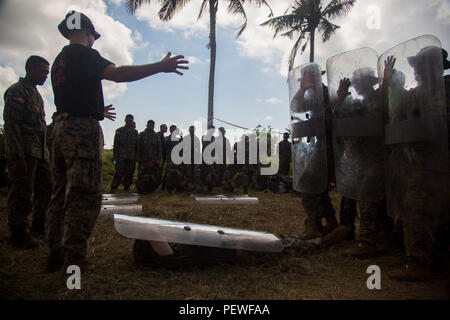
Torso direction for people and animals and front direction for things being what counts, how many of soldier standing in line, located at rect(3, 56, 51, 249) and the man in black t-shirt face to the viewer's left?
0

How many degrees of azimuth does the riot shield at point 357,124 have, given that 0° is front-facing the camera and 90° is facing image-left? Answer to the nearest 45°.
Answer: approximately 45°

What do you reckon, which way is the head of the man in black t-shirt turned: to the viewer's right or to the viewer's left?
to the viewer's right

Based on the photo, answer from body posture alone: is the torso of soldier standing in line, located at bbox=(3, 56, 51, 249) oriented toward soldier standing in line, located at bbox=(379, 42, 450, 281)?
yes

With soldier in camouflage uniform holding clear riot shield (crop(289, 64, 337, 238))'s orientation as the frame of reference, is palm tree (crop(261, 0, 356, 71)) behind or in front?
behind

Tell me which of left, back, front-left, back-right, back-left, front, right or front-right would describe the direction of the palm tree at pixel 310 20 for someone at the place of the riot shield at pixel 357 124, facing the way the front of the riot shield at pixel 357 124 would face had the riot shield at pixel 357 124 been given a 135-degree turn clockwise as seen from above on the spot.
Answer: front

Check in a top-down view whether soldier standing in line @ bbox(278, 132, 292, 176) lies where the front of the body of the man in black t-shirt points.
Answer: yes

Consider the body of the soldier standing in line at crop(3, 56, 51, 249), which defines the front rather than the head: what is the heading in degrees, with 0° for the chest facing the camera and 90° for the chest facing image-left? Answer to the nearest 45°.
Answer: approximately 315°

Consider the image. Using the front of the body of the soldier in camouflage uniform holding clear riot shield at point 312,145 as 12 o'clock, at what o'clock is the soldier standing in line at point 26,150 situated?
The soldier standing in line is roughly at 1 o'clock from the soldier in camouflage uniform holding clear riot shield.

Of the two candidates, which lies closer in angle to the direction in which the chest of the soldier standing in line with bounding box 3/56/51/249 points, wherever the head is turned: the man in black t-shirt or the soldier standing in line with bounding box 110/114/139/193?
the man in black t-shirt

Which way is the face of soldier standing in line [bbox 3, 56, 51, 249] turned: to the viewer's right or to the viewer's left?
to the viewer's right

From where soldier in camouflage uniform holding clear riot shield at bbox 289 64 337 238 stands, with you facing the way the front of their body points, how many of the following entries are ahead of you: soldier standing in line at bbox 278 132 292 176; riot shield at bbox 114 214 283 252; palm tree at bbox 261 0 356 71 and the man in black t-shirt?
2

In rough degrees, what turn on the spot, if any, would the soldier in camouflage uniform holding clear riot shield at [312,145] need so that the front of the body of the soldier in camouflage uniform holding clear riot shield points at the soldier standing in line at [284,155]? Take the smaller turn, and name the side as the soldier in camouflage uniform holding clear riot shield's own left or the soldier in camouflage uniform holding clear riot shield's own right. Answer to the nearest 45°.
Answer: approximately 135° to the soldier in camouflage uniform holding clear riot shield's own right

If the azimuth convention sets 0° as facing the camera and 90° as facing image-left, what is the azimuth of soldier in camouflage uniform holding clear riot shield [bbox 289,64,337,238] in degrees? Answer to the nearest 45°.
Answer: approximately 45°
